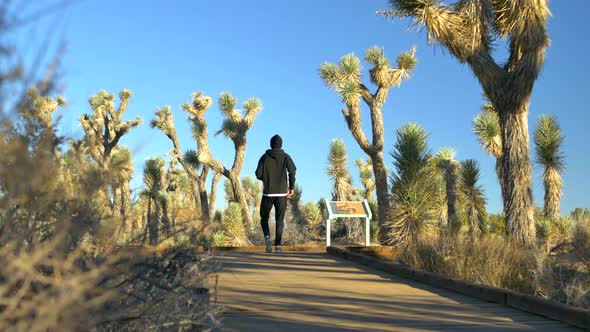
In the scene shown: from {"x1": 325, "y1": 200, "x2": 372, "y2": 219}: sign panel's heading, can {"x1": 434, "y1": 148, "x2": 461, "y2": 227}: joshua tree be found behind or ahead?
behind

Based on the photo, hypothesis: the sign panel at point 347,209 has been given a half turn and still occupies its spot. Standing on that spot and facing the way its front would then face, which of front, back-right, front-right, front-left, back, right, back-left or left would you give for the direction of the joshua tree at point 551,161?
front-right

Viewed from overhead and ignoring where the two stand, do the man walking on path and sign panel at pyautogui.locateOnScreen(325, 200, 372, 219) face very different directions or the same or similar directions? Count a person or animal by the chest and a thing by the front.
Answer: very different directions

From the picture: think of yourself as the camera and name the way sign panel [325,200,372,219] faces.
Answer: facing the viewer

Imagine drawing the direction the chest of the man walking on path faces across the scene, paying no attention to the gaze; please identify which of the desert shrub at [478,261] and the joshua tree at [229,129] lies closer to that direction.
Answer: the joshua tree

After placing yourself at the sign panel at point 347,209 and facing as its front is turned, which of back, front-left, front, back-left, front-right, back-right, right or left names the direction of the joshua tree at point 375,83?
back

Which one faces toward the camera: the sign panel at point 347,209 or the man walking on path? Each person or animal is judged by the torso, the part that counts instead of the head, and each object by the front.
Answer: the sign panel

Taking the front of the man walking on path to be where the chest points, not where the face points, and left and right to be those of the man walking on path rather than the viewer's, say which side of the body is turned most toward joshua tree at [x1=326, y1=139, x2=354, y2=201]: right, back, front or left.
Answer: front

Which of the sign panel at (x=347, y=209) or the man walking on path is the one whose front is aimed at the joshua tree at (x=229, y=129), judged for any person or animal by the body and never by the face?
the man walking on path

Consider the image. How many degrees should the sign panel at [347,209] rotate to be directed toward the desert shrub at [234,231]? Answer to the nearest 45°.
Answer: approximately 135° to its right

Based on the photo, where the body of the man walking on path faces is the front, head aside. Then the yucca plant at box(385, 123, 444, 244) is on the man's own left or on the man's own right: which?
on the man's own right

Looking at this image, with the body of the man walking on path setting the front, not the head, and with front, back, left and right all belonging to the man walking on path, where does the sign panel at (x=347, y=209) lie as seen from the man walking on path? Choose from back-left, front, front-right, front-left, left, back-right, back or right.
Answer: front-right

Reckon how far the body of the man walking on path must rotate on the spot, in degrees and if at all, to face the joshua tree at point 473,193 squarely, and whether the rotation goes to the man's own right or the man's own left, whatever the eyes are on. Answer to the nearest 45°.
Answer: approximately 45° to the man's own right

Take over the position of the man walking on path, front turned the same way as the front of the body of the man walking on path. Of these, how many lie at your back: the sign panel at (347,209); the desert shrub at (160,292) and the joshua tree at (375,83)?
1

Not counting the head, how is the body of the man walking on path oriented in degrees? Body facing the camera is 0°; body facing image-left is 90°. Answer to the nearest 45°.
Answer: approximately 180°

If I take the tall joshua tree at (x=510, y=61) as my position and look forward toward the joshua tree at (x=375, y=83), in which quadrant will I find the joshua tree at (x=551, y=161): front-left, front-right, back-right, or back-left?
front-right
